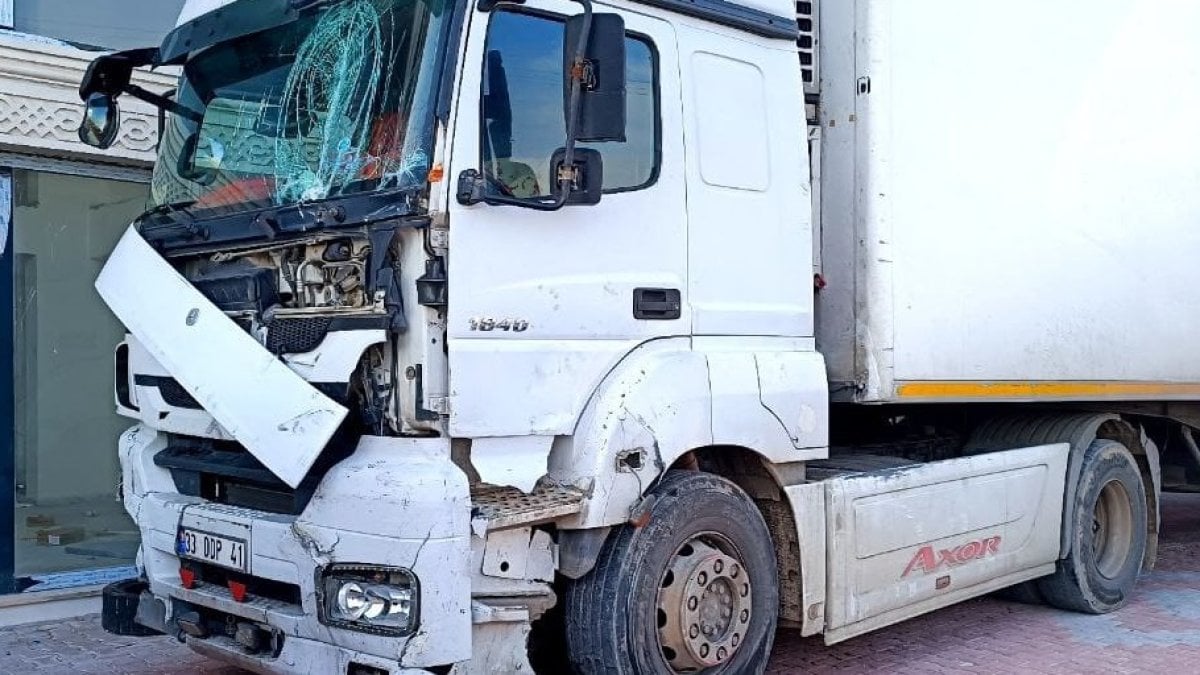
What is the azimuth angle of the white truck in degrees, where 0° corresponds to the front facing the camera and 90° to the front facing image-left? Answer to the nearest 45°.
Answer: approximately 45°
